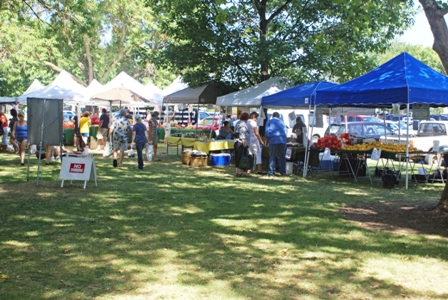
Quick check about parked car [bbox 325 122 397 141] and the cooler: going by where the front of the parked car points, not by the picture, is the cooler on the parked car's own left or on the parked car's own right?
on the parked car's own right

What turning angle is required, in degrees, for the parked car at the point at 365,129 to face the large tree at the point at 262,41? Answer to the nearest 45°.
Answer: approximately 45° to its right

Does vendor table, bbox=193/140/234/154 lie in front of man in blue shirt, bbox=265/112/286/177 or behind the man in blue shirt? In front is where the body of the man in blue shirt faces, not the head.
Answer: in front

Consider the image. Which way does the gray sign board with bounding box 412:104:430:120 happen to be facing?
toward the camera

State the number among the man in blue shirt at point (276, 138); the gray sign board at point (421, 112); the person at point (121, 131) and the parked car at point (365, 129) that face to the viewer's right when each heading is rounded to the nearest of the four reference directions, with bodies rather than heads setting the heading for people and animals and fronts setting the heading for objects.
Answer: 1

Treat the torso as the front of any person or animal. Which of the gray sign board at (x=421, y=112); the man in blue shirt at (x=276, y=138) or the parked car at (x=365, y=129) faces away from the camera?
the man in blue shirt

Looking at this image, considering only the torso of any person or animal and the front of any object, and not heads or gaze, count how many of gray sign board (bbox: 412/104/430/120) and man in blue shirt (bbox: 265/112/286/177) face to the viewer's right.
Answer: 0

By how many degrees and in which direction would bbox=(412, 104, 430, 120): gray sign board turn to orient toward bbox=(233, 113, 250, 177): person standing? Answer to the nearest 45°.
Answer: approximately 90° to its right
